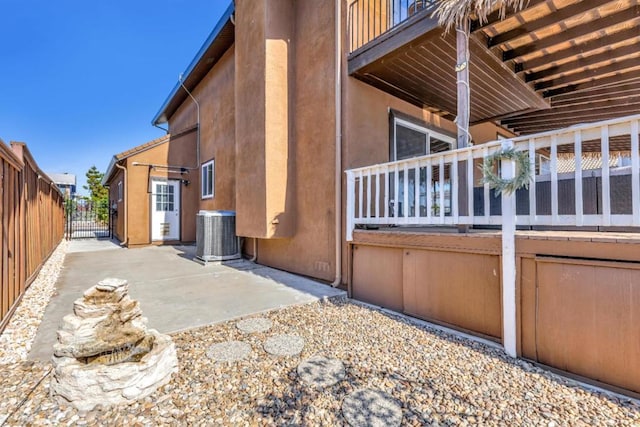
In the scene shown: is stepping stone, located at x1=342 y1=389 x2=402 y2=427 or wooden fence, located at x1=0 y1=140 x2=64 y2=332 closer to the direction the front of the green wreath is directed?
the stepping stone

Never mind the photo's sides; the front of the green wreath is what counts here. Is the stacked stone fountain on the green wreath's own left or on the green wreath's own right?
on the green wreath's own right

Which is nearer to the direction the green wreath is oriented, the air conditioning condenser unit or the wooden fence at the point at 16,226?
the wooden fence

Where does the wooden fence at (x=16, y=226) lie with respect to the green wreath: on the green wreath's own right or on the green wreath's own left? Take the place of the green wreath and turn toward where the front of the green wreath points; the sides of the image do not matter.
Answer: on the green wreath's own right

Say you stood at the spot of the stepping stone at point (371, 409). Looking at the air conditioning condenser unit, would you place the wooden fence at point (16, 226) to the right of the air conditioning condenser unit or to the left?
left

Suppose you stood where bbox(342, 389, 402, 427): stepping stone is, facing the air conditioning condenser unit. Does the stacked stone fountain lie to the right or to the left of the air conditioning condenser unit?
left

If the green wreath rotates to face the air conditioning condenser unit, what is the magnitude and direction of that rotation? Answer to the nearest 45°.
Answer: approximately 90° to its right

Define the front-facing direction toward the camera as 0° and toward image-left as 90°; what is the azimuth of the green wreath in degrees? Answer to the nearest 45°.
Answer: approximately 0°

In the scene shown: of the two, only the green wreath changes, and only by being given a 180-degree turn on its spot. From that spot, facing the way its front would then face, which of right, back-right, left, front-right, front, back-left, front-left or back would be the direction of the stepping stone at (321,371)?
back-left
